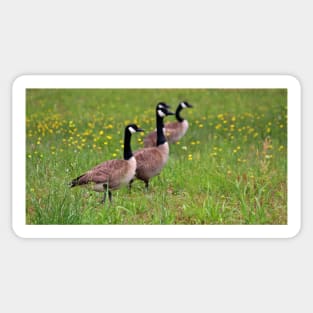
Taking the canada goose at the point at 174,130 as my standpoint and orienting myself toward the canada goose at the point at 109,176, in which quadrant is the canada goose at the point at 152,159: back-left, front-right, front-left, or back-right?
front-left

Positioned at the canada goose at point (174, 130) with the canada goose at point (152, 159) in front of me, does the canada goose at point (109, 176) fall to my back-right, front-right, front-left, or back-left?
front-right

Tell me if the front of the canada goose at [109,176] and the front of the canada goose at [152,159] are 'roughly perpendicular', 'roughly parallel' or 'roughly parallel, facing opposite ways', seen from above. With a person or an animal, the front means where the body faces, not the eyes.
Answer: roughly parallel

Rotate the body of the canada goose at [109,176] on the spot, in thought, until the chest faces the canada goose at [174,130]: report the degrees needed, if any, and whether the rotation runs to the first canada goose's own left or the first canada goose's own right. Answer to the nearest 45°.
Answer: approximately 45° to the first canada goose's own left

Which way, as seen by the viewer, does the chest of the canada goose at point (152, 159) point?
to the viewer's right

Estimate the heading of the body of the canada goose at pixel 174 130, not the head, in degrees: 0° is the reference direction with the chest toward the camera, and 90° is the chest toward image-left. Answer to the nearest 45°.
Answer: approximately 270°

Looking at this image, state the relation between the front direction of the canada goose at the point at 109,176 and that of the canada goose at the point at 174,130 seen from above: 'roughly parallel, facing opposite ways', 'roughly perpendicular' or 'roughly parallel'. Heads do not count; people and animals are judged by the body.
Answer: roughly parallel

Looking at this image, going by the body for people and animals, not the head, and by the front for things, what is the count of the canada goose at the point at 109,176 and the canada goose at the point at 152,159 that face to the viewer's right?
2

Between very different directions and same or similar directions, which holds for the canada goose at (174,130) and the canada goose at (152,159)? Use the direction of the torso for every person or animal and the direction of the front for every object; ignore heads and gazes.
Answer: same or similar directions

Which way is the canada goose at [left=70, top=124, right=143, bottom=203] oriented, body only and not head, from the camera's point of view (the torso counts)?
to the viewer's right
